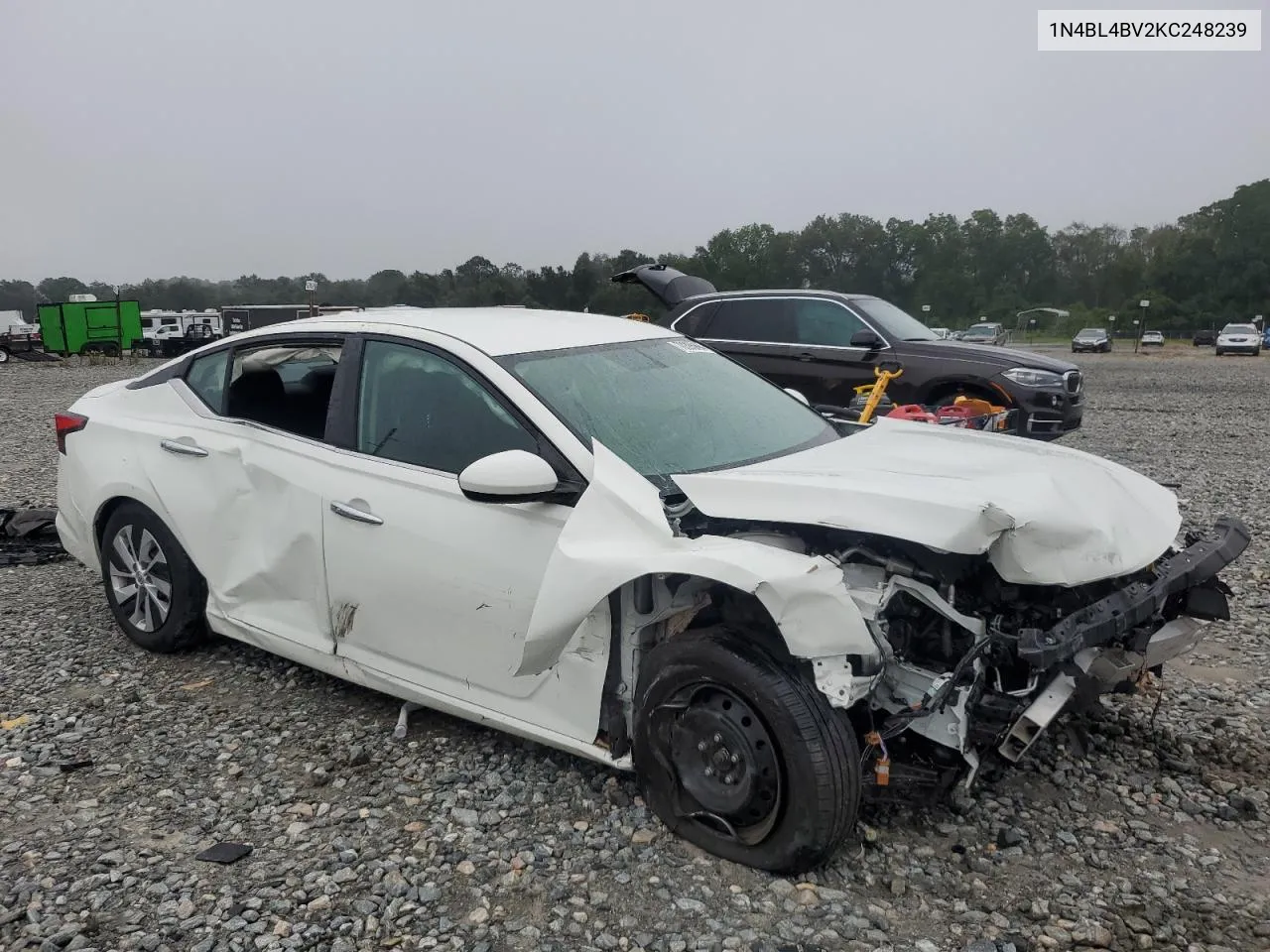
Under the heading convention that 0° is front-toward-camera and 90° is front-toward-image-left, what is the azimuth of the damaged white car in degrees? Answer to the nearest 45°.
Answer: approximately 315°

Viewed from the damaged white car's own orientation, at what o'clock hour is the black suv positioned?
The black suv is roughly at 8 o'clock from the damaged white car.
